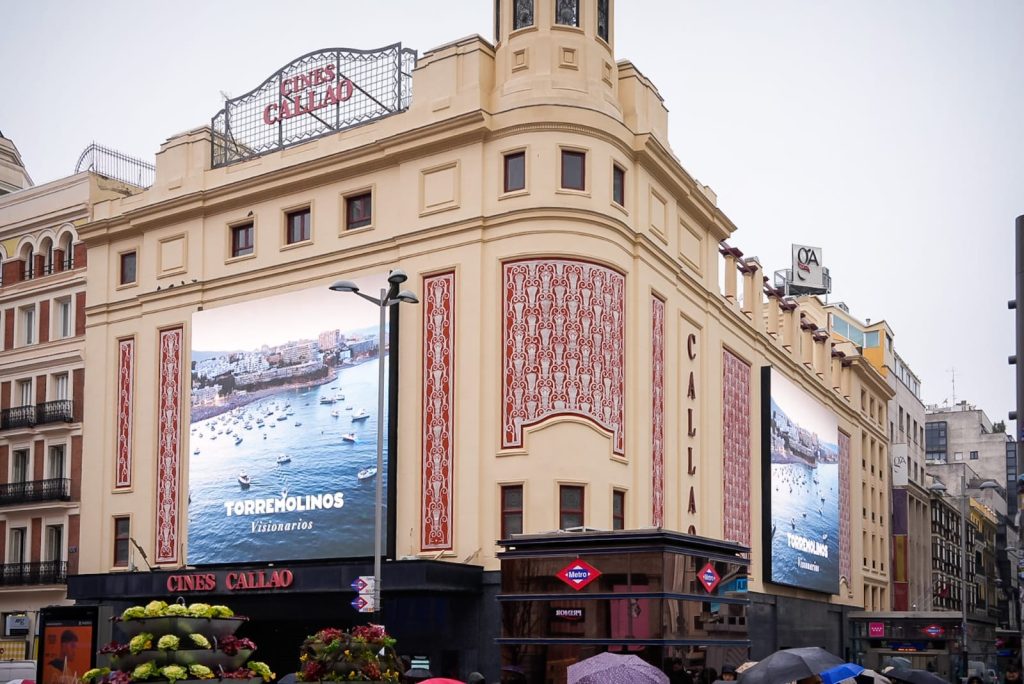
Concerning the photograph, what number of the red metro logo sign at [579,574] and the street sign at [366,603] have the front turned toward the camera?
2

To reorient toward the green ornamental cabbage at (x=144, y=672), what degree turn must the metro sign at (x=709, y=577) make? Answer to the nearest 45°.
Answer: approximately 45° to its right

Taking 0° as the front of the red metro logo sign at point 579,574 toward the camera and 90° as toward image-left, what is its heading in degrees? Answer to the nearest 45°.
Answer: approximately 0°

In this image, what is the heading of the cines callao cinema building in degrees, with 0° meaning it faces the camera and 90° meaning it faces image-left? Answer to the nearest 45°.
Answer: approximately 45°

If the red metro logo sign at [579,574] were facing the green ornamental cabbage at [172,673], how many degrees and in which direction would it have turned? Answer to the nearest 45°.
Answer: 0° — it already faces it
